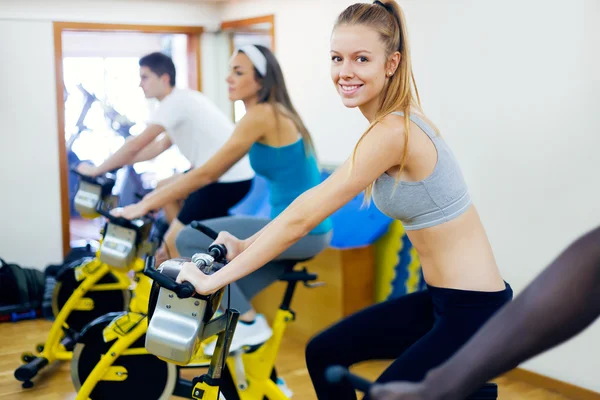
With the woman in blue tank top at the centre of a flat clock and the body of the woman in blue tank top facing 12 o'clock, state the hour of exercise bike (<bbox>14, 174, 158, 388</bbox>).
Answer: The exercise bike is roughly at 1 o'clock from the woman in blue tank top.

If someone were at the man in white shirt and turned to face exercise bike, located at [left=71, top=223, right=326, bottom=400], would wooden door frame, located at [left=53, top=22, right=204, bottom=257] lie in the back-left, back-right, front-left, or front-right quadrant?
back-right

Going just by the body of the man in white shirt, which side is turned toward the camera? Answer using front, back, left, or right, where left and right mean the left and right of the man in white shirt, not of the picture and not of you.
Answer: left

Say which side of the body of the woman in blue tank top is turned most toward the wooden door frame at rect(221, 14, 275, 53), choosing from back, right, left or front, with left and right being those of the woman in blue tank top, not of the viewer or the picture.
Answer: right

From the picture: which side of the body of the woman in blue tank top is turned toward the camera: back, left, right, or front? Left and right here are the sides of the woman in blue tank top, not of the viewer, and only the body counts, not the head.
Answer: left

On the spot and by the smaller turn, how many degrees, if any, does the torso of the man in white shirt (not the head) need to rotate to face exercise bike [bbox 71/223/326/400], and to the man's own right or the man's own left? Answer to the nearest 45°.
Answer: approximately 90° to the man's own left

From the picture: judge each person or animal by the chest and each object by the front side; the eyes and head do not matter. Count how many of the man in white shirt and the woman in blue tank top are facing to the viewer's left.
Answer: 2

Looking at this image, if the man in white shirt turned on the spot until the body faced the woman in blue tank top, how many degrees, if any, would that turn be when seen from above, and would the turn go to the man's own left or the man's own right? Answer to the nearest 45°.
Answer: approximately 90° to the man's own left

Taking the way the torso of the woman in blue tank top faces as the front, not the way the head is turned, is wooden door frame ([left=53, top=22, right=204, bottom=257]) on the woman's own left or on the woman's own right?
on the woman's own right

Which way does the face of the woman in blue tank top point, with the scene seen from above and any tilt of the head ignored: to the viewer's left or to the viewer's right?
to the viewer's left

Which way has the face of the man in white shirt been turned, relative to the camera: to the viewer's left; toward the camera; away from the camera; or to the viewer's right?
to the viewer's left

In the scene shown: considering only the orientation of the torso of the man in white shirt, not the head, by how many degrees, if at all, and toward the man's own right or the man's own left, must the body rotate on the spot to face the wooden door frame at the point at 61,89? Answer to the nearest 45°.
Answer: approximately 45° to the man's own right
